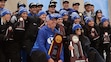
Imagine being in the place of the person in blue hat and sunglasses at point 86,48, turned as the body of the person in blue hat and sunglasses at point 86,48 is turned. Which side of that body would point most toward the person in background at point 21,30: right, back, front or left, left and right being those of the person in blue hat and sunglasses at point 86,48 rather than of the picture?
right

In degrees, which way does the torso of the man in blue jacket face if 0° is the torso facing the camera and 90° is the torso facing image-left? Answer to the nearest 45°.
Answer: approximately 315°

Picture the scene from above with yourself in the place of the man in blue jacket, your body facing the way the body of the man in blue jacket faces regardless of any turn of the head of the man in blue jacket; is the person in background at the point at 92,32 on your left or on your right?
on your left

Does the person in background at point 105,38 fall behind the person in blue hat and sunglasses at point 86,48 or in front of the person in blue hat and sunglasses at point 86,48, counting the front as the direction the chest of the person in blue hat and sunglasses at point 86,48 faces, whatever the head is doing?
behind

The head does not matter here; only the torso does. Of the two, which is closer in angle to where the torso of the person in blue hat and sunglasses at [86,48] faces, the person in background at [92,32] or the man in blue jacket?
the man in blue jacket

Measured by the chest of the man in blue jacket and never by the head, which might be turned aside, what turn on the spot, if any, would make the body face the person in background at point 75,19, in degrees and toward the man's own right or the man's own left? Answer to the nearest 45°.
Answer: approximately 90° to the man's own left

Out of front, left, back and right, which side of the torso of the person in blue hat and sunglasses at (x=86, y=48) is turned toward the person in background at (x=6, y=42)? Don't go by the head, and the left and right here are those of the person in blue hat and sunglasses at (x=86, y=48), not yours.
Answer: right

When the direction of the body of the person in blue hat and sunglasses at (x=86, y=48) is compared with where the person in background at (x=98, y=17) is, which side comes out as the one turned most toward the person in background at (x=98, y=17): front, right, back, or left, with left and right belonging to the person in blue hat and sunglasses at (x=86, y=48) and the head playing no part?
back

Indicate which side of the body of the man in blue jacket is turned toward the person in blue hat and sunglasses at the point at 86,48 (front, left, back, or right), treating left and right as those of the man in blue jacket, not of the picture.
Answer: left
